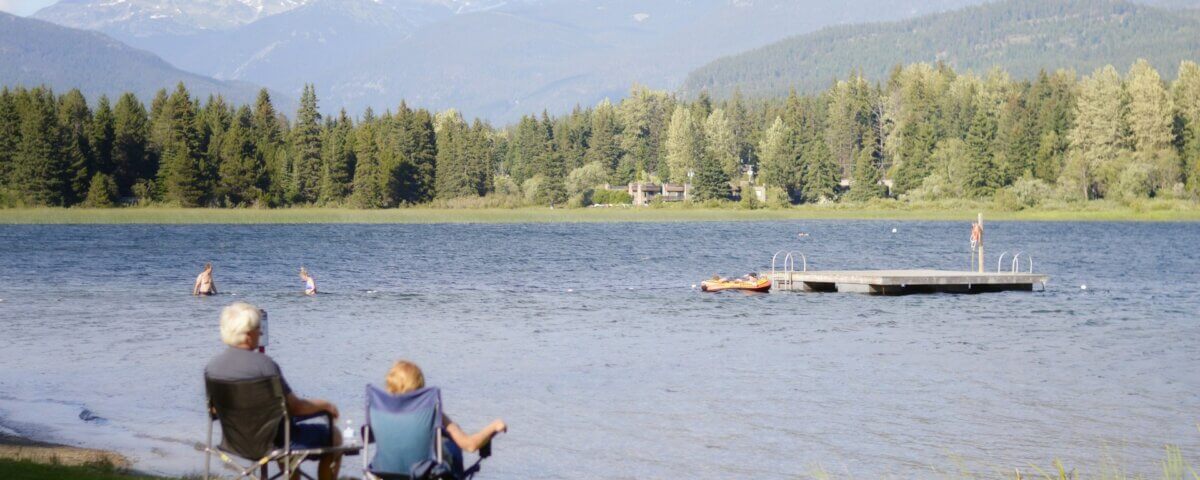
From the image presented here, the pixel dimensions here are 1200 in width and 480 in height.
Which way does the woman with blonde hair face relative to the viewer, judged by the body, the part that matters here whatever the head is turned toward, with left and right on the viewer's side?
facing away from the viewer and to the right of the viewer

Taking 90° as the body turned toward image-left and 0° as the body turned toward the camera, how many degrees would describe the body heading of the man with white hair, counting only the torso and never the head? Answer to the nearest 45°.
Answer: approximately 225°

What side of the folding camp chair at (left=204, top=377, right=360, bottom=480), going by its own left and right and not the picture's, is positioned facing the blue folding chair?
right

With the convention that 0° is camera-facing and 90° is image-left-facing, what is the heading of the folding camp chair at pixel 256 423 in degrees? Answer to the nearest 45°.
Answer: approximately 225°

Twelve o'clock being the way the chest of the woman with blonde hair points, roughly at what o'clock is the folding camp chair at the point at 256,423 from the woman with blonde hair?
The folding camp chair is roughly at 8 o'clock from the woman with blonde hair.

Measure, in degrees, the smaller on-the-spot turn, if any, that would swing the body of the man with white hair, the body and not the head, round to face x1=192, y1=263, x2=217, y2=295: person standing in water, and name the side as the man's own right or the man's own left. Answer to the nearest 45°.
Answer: approximately 45° to the man's own left

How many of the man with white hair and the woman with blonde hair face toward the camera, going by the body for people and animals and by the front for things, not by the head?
0

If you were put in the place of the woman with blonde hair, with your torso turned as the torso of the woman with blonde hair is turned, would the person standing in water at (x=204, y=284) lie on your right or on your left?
on your left

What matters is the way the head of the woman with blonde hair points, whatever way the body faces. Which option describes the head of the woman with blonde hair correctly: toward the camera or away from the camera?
away from the camera
